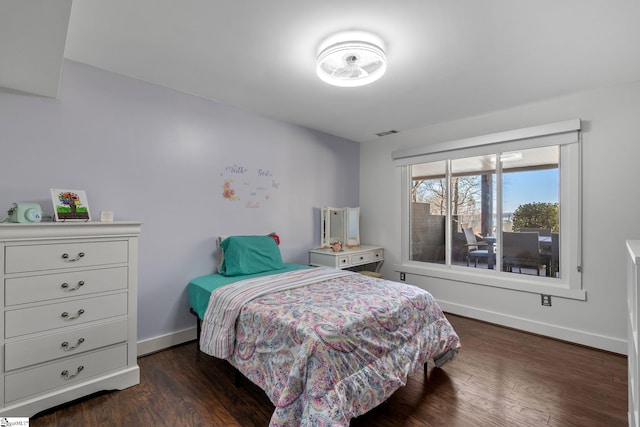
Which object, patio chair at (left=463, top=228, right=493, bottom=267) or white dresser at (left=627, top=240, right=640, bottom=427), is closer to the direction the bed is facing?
the white dresser

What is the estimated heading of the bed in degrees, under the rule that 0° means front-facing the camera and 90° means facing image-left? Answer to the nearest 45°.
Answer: approximately 315°

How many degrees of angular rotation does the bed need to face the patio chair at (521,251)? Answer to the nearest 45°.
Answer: approximately 90° to its left

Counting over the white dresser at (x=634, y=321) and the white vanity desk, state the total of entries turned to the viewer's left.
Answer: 1

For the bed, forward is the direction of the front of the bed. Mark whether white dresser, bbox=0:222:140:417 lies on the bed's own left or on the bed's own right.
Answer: on the bed's own right

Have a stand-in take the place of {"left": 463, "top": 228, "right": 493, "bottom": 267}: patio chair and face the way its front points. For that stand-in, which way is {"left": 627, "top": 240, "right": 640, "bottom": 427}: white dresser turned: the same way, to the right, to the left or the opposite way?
the opposite way

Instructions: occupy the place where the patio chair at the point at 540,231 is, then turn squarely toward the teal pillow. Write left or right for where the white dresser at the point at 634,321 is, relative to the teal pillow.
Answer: left

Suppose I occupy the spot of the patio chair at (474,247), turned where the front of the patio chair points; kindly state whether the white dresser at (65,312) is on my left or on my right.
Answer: on my right

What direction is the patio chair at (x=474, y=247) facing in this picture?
to the viewer's right

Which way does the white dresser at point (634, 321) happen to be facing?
to the viewer's left

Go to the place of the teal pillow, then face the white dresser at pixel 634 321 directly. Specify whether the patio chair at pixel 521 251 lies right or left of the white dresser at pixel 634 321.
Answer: left

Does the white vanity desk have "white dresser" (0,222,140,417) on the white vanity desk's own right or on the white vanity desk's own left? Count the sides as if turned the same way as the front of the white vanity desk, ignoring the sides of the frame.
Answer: on the white vanity desk's own right

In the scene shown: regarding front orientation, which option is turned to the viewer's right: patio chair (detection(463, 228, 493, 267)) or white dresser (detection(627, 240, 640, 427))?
the patio chair
